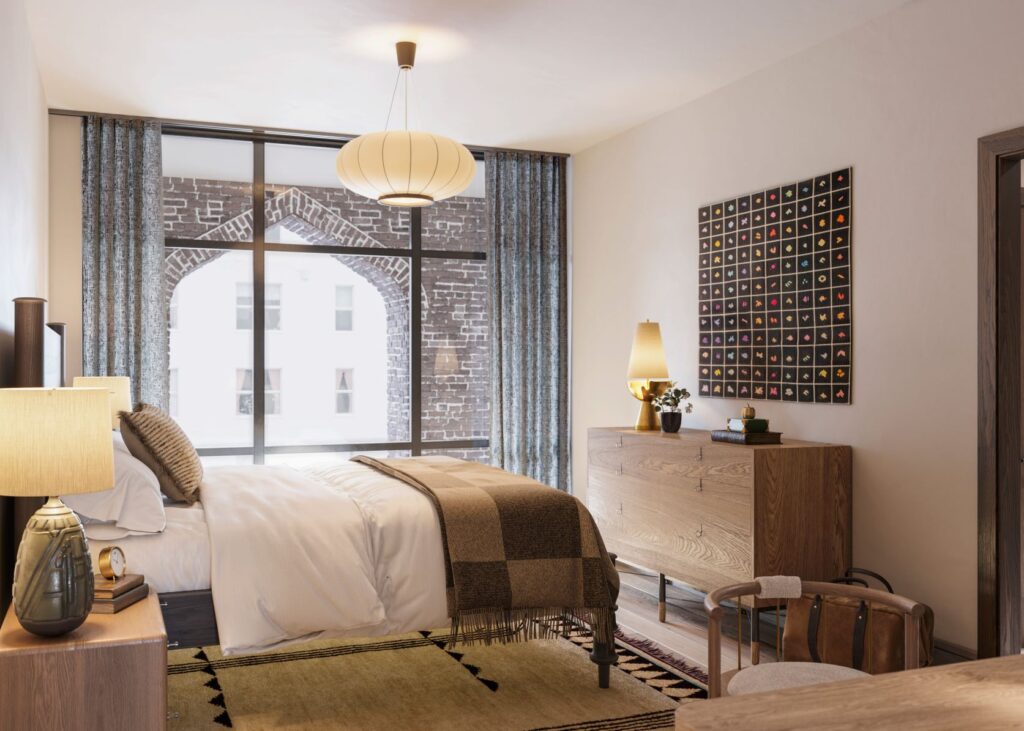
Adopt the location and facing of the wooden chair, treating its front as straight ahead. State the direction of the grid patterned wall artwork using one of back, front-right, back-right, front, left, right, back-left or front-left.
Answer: back-left

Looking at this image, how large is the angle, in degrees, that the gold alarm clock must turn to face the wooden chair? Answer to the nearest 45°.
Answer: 0° — it already faces it

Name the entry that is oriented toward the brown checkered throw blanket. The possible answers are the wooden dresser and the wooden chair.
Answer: the wooden dresser

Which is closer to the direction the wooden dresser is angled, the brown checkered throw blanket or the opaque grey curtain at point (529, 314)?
the brown checkered throw blanket

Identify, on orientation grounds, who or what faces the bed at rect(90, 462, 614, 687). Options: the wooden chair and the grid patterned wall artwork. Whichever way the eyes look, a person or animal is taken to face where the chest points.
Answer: the grid patterned wall artwork

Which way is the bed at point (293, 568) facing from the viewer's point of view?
to the viewer's right

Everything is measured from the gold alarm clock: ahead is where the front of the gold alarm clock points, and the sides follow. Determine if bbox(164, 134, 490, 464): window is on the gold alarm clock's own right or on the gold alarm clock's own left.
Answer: on the gold alarm clock's own left

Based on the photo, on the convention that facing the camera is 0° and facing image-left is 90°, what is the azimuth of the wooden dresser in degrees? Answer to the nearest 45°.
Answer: approximately 45°

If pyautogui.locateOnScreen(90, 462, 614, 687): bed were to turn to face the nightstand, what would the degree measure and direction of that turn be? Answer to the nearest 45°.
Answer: approximately 135° to its right

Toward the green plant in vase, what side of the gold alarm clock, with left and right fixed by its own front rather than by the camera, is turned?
left

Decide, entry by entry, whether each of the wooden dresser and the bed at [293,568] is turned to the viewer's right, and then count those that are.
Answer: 1

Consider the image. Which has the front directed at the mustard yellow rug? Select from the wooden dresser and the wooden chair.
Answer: the wooden dresser
